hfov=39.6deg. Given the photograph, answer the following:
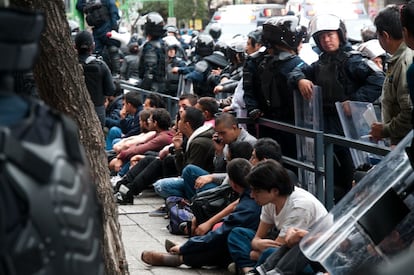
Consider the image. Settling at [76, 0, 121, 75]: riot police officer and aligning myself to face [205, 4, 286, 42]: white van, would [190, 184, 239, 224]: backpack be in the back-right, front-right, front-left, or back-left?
back-right

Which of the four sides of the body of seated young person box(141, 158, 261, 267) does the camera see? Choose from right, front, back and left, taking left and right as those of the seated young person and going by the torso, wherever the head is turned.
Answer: left

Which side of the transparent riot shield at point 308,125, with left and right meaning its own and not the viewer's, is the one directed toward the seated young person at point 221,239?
front

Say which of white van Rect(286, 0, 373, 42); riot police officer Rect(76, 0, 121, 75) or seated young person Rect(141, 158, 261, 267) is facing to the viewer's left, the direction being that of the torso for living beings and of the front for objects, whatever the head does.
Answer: the seated young person
